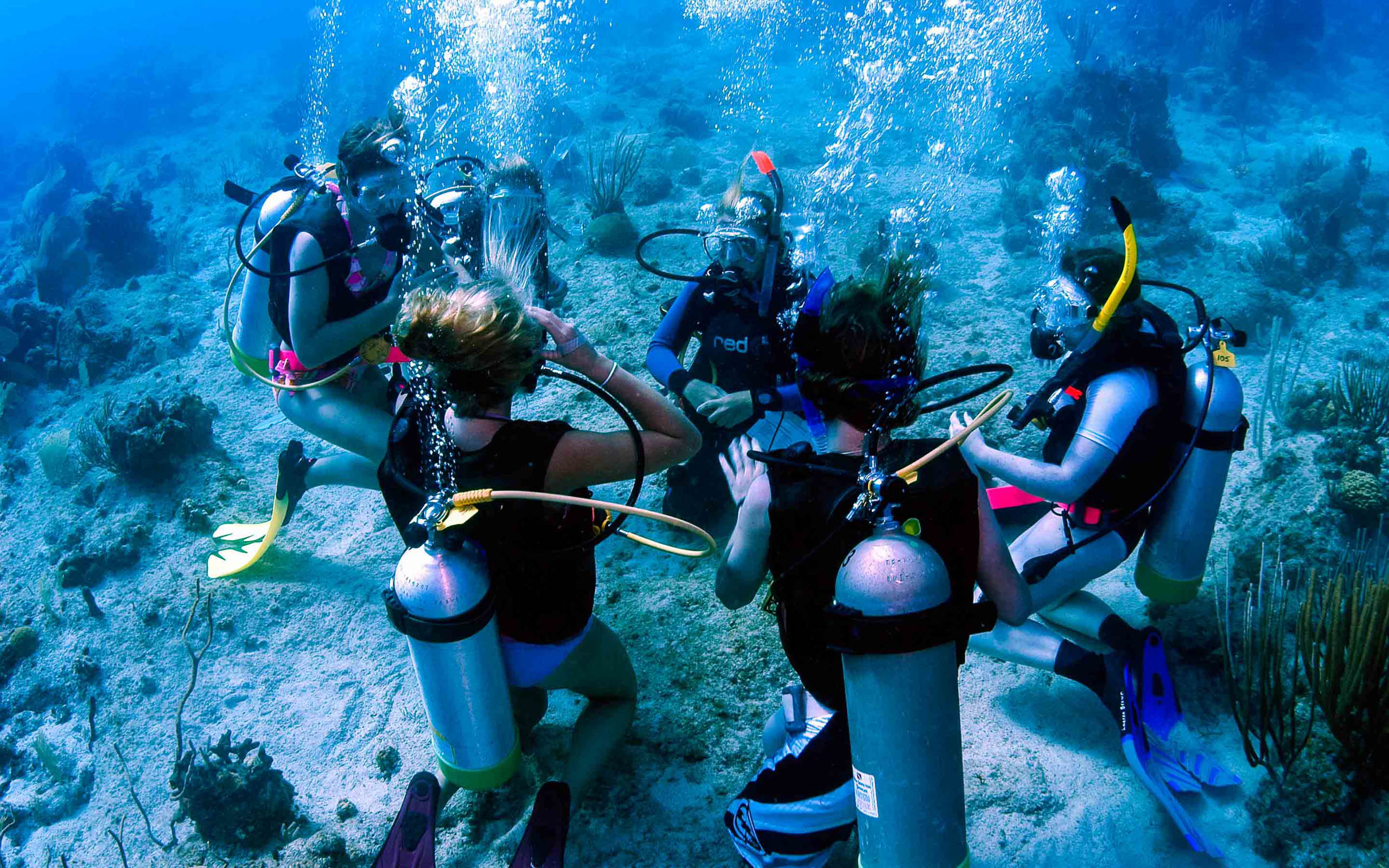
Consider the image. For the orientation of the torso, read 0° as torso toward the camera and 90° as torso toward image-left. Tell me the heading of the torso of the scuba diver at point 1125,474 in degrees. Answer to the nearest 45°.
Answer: approximately 90°

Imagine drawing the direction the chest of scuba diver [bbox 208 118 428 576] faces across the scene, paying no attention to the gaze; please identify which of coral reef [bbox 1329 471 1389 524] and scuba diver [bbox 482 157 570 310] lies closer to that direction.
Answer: the coral reef

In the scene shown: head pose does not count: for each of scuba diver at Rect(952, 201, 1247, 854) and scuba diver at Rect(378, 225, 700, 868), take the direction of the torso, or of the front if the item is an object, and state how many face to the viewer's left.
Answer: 1

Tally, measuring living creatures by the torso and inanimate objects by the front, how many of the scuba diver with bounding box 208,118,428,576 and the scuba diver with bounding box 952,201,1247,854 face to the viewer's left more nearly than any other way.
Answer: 1

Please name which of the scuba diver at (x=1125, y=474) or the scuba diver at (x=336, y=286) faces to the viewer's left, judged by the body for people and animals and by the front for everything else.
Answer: the scuba diver at (x=1125, y=474)

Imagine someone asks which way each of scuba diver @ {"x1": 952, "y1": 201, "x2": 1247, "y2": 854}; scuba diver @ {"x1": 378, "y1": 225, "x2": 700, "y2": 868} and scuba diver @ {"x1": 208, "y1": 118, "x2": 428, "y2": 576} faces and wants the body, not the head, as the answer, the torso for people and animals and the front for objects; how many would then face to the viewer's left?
1

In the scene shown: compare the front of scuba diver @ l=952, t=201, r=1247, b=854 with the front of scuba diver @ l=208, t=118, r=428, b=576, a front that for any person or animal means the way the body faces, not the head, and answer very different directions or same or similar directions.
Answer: very different directions

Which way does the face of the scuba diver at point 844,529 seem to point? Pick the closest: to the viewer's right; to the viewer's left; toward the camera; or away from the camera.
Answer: away from the camera

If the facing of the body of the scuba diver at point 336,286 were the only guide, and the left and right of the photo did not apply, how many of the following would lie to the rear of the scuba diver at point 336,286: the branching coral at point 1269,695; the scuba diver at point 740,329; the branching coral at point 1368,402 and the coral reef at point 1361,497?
0

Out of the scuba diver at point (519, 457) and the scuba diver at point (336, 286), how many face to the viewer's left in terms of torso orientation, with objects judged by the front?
0

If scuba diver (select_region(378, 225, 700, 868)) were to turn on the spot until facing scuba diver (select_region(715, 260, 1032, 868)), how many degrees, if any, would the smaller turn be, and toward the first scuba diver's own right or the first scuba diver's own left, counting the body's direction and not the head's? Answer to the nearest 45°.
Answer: approximately 90° to the first scuba diver's own right

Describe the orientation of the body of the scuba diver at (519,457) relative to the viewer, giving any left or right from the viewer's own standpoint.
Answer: facing away from the viewer and to the right of the viewer

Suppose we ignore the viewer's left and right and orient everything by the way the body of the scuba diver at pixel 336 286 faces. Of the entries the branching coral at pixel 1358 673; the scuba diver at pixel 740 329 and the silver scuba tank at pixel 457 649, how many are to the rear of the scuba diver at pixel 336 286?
0

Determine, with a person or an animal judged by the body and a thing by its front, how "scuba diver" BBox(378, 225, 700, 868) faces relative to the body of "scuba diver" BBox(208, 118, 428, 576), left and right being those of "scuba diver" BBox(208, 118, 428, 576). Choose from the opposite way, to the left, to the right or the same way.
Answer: to the left

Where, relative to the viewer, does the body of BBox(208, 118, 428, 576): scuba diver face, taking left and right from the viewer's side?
facing the viewer and to the right of the viewer
